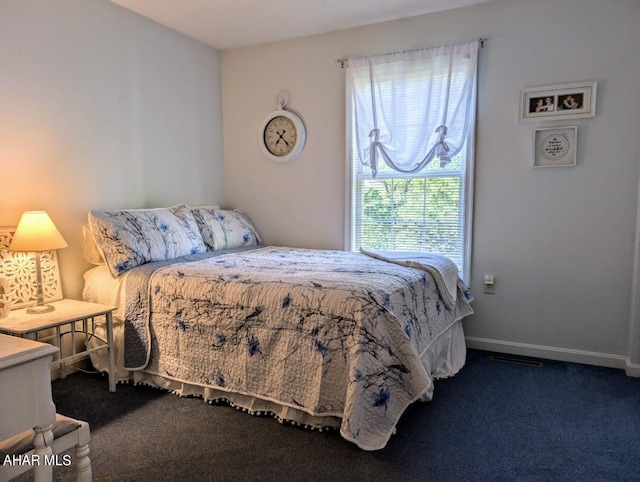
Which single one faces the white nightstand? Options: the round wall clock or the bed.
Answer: the round wall clock

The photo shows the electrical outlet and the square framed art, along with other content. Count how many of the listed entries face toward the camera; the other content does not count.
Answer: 2

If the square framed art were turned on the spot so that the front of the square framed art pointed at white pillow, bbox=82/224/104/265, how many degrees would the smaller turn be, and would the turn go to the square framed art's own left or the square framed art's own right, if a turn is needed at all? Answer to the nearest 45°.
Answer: approximately 45° to the square framed art's own right

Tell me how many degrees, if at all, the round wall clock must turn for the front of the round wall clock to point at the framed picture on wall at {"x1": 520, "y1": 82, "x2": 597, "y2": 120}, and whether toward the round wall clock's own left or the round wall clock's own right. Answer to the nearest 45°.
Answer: approximately 90° to the round wall clock's own left

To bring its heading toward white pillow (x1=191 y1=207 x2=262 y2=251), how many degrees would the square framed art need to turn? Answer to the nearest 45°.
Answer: approximately 90° to its right

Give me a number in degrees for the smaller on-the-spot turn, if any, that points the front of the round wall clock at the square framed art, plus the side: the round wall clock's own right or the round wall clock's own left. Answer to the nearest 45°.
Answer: approximately 90° to the round wall clock's own left

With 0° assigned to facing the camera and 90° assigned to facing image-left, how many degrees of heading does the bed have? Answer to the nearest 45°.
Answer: approximately 315°

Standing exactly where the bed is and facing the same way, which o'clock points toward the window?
The window is roughly at 9 o'clock from the bed.

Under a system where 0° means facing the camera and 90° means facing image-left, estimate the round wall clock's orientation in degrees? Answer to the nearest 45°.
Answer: approximately 45°

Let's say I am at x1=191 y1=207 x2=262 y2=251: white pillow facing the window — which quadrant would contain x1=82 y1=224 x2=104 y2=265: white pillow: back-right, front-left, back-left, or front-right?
back-right

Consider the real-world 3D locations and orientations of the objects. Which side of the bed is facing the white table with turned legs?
right

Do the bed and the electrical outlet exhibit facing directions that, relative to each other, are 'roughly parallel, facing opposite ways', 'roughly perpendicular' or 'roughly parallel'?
roughly perpendicular
